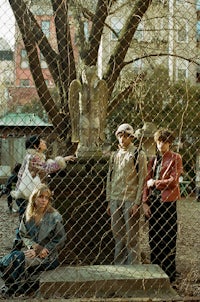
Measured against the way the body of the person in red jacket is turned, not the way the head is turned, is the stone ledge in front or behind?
in front

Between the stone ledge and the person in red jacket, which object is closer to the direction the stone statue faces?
the stone ledge

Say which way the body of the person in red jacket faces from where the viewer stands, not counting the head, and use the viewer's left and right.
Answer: facing the viewer and to the left of the viewer

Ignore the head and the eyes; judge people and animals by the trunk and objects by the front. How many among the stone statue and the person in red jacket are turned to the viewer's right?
0

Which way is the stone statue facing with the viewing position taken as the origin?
facing the viewer

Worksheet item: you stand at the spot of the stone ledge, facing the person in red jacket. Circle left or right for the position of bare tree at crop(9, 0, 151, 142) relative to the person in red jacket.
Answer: left

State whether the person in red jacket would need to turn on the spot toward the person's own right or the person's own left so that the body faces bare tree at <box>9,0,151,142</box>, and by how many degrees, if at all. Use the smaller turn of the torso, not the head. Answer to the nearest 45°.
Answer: approximately 90° to the person's own right

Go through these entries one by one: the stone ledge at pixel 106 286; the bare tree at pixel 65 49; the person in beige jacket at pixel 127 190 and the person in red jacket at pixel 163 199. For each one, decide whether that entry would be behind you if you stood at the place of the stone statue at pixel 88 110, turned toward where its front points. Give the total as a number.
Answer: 1

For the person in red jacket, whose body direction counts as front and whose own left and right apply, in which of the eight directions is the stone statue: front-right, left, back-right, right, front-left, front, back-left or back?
right

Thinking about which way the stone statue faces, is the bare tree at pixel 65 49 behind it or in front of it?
behind

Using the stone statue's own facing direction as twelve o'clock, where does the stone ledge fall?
The stone ledge is roughly at 12 o'clock from the stone statue.
